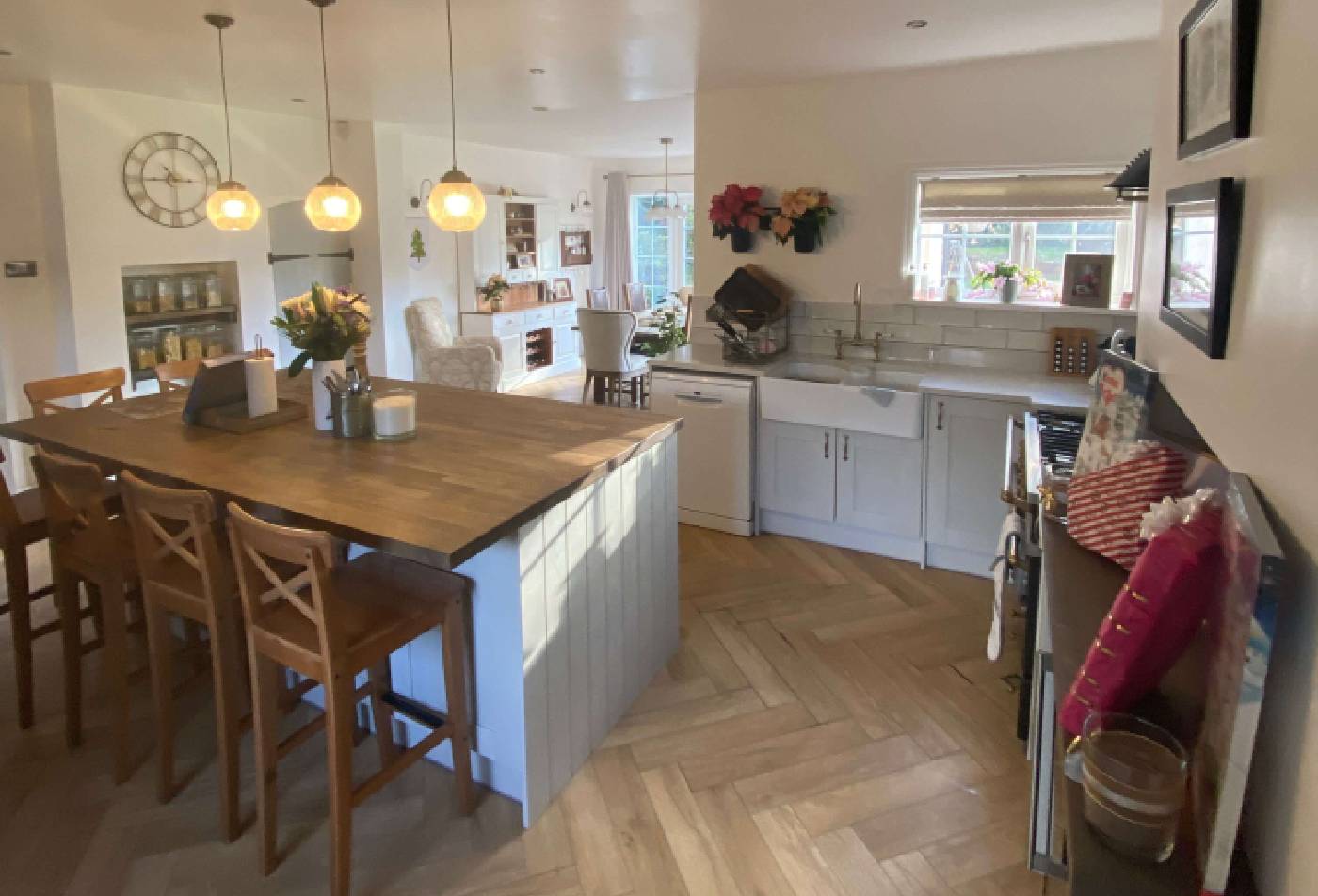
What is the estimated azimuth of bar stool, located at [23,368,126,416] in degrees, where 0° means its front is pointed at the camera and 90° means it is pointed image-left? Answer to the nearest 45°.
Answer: approximately 315°

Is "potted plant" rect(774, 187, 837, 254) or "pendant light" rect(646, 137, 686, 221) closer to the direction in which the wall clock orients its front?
the potted plant

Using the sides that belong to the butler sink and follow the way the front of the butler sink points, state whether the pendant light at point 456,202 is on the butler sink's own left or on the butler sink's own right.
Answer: on the butler sink's own right

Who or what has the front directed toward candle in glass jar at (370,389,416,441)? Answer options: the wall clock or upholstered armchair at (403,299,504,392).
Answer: the wall clock

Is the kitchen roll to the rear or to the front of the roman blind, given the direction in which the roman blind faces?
to the front

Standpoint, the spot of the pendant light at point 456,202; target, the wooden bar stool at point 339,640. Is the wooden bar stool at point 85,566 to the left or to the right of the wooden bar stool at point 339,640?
right

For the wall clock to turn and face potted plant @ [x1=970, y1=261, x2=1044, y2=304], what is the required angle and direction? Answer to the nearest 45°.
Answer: approximately 45° to its left

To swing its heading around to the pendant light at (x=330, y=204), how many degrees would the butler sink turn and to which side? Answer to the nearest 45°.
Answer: approximately 45° to its right

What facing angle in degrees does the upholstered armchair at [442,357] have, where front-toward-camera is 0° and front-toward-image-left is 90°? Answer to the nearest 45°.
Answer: approximately 270°

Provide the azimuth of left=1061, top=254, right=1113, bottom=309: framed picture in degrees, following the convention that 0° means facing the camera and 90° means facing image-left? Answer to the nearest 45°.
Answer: approximately 0°

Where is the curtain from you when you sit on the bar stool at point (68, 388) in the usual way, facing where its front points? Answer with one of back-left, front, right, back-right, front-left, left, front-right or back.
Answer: left

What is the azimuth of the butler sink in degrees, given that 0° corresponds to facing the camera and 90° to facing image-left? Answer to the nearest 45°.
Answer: approximately 0°
